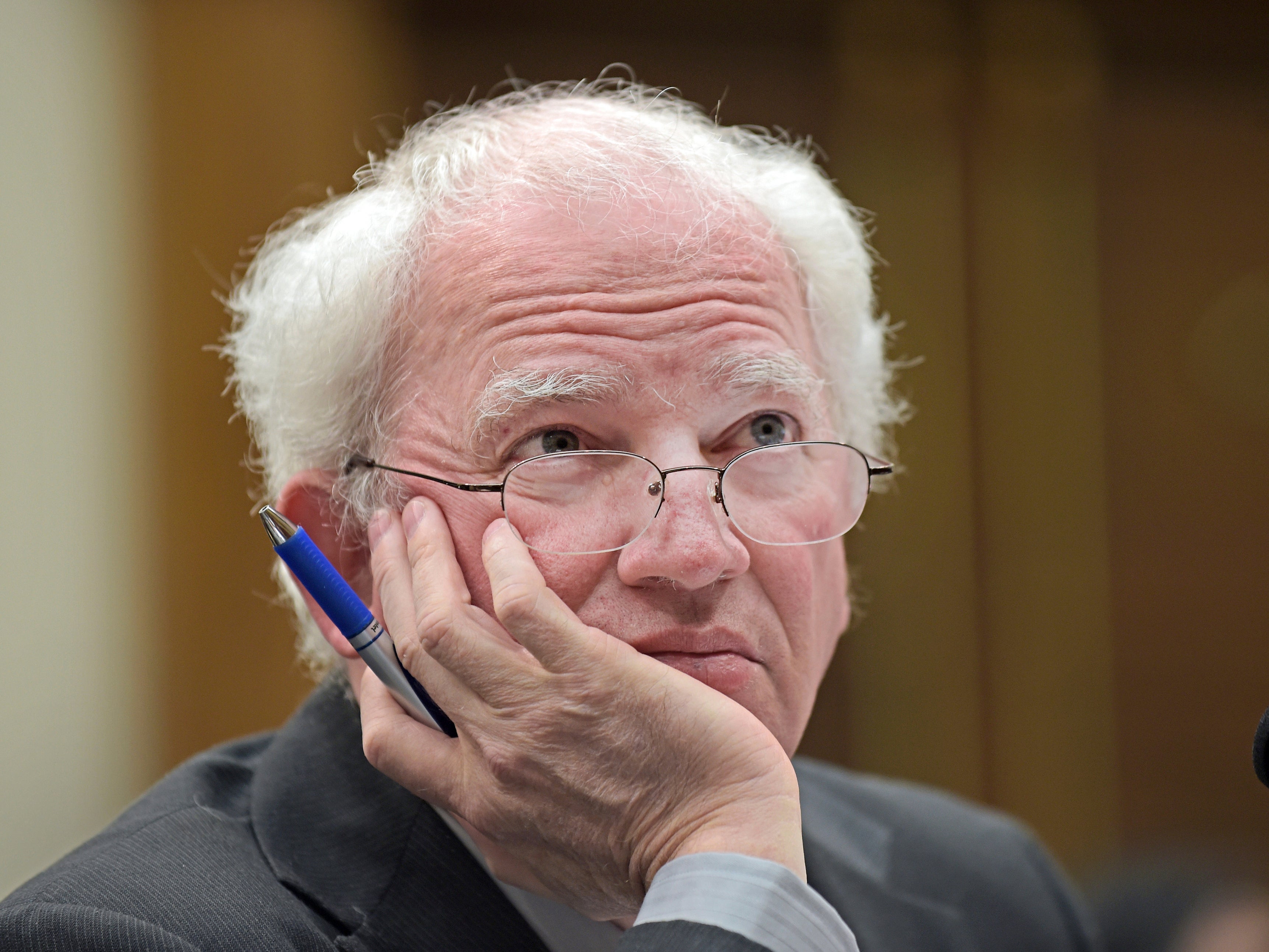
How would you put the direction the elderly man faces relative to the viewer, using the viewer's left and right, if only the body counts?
facing the viewer and to the right of the viewer
